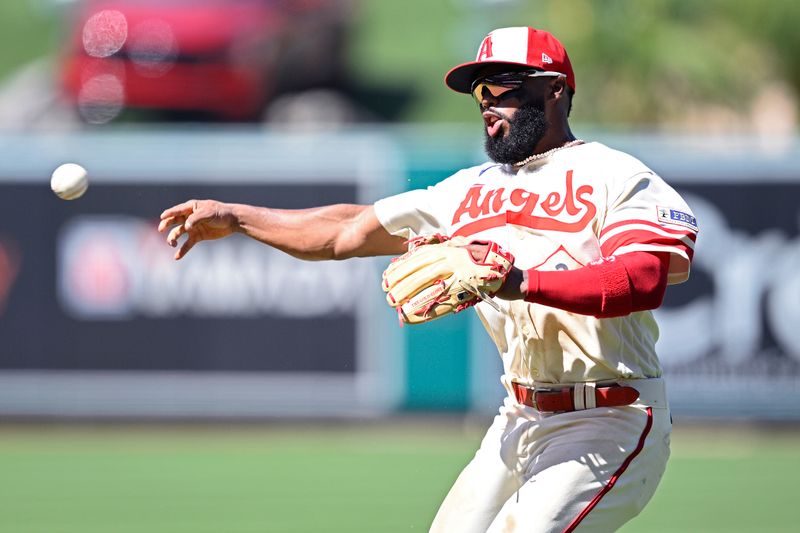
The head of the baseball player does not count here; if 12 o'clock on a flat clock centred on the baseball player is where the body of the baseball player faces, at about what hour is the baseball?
The baseball is roughly at 2 o'clock from the baseball player.

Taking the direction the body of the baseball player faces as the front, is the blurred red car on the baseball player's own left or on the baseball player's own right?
on the baseball player's own right

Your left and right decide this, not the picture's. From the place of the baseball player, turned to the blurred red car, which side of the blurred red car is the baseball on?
left

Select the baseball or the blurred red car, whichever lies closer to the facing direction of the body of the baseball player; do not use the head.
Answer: the baseball

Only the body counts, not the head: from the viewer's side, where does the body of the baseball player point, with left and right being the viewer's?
facing the viewer and to the left of the viewer
